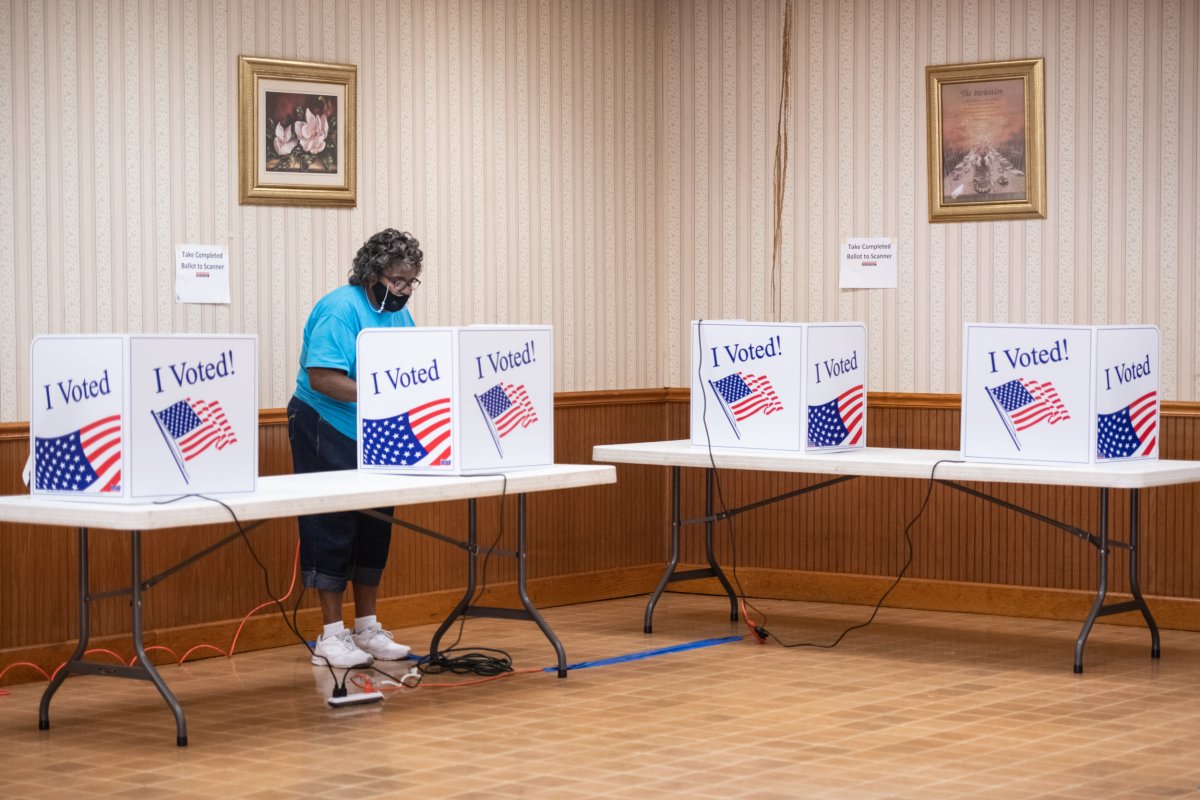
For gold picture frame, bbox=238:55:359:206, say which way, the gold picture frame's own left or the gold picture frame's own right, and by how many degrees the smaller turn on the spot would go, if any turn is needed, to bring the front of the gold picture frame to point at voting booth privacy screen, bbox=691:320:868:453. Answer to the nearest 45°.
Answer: approximately 45° to the gold picture frame's own left

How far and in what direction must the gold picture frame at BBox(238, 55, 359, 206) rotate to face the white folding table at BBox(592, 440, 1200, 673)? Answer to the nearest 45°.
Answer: approximately 45° to its left
